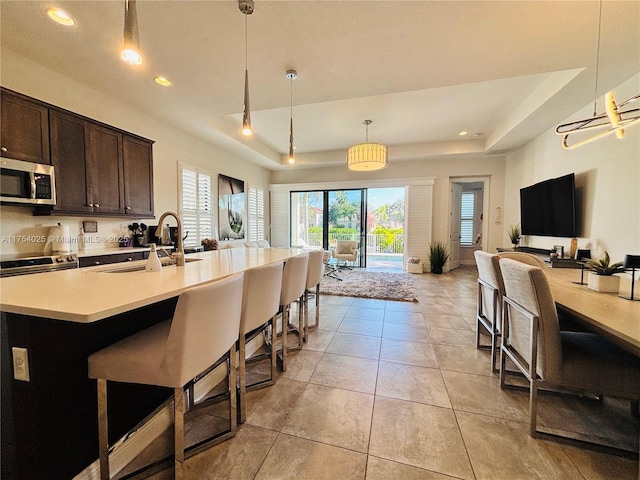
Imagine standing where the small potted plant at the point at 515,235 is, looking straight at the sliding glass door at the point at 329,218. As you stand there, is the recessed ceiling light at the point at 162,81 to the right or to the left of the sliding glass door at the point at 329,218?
left

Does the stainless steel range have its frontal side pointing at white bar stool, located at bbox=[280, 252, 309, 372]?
yes

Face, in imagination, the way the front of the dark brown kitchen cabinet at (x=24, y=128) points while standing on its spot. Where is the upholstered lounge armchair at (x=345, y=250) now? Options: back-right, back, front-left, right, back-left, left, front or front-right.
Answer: front-left

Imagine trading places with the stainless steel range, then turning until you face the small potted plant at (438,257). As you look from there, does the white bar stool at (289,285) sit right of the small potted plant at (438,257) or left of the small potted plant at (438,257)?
right

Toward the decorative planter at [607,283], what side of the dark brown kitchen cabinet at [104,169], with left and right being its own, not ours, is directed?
front

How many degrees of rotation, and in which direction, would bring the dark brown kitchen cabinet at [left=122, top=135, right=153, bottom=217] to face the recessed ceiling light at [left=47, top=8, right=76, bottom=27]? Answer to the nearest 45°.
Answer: approximately 45° to its right

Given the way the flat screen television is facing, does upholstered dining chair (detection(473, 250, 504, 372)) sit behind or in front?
in front

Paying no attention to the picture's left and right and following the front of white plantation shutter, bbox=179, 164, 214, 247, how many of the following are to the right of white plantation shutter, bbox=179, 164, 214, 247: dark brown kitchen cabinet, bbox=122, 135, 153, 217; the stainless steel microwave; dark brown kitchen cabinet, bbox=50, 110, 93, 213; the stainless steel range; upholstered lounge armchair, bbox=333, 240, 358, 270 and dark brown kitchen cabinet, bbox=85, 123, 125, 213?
5

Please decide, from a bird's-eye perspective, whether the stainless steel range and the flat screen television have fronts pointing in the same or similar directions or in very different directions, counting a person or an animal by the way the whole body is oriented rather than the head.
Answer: very different directions

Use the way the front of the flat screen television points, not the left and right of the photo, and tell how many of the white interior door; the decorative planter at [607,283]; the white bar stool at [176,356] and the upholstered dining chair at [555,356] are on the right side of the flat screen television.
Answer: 1

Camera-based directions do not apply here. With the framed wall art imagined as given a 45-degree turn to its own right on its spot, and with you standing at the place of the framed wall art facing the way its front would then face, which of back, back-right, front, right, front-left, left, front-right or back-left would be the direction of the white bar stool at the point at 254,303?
front

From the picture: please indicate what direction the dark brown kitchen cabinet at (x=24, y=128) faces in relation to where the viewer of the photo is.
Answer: facing the viewer and to the right of the viewer

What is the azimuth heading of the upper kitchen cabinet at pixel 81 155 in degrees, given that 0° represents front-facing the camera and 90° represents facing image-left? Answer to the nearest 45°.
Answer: approximately 315°

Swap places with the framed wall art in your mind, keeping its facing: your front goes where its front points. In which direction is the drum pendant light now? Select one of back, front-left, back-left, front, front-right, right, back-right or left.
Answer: front
